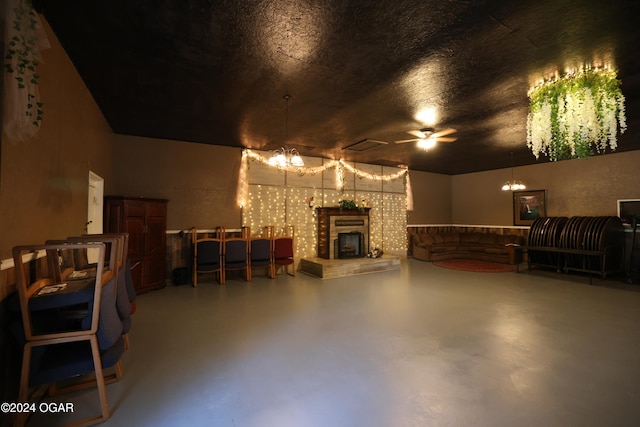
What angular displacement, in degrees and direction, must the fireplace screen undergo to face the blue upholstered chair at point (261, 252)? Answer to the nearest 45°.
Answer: approximately 45° to its right

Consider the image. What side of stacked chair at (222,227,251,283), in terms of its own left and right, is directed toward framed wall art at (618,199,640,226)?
left

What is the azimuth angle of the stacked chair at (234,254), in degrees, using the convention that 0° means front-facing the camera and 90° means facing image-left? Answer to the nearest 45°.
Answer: approximately 0°

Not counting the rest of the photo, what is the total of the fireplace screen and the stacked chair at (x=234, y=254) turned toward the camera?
2

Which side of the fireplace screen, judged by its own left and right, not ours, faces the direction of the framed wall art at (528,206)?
left

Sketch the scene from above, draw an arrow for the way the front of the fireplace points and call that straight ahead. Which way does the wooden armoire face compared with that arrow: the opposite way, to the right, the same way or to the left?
to the left

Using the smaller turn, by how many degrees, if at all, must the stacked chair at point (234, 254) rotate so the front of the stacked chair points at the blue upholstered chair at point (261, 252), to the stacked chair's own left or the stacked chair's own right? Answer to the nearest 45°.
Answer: approximately 90° to the stacked chair's own left

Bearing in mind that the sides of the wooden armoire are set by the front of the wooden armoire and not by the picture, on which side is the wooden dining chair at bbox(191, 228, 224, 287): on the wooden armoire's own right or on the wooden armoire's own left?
on the wooden armoire's own left

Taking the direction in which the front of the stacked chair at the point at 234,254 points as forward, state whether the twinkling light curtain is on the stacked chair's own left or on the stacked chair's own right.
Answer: on the stacked chair's own left

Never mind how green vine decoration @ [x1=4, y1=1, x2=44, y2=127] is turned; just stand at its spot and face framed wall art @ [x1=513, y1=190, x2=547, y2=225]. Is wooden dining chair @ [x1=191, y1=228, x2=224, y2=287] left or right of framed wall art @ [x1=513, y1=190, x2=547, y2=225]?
left
